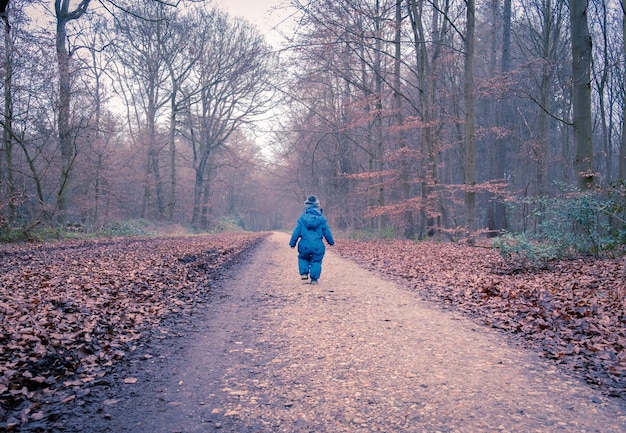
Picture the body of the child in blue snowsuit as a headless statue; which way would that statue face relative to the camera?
away from the camera

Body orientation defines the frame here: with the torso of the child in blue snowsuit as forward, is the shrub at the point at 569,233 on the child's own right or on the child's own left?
on the child's own right

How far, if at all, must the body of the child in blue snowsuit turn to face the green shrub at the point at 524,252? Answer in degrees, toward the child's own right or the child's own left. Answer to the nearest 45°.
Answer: approximately 90° to the child's own right

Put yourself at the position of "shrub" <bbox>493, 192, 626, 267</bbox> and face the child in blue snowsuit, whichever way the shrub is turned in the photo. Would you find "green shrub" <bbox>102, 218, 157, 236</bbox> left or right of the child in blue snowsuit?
right

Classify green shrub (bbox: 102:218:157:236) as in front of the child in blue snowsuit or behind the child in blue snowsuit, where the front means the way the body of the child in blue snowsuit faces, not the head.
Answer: in front

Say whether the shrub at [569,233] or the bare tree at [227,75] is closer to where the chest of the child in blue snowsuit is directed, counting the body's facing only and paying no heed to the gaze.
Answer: the bare tree

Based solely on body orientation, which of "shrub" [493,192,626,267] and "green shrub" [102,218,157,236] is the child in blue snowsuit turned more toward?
the green shrub

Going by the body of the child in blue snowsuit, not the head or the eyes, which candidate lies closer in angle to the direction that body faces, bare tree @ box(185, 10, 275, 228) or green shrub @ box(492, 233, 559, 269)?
the bare tree

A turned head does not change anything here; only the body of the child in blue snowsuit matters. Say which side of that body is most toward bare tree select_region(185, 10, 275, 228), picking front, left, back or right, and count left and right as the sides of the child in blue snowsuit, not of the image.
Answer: front
